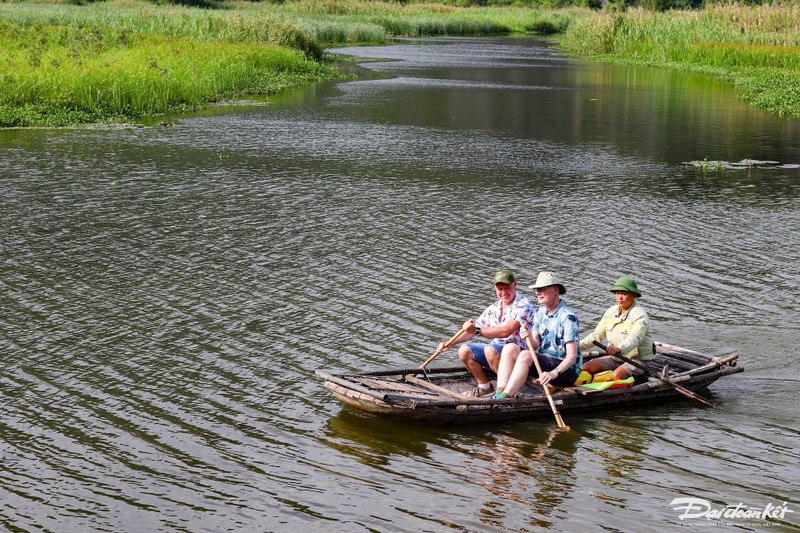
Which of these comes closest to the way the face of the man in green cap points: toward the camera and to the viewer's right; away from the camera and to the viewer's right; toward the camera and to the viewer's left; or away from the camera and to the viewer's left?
toward the camera and to the viewer's left

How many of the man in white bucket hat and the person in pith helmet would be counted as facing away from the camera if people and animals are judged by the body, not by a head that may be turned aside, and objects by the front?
0

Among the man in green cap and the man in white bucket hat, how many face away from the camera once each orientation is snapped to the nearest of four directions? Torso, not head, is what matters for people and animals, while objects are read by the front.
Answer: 0

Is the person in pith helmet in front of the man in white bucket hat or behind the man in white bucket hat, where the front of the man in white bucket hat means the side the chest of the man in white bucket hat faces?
behind

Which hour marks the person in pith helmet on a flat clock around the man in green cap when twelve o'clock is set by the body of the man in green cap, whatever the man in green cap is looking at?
The person in pith helmet is roughly at 7 o'clock from the man in green cap.

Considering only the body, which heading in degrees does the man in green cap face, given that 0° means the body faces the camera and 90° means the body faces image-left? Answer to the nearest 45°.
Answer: approximately 45°

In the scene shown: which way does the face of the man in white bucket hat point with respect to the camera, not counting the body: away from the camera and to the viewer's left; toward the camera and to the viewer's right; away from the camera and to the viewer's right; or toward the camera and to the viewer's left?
toward the camera and to the viewer's left

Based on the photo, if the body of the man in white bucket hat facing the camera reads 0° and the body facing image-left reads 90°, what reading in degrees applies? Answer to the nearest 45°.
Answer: approximately 45°

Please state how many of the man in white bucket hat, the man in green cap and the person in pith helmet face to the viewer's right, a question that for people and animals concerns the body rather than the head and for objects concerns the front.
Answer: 0

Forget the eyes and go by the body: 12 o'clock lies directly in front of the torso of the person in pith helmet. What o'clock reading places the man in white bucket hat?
The man in white bucket hat is roughly at 12 o'clock from the person in pith helmet.

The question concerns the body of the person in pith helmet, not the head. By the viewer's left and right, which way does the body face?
facing the viewer and to the left of the viewer
